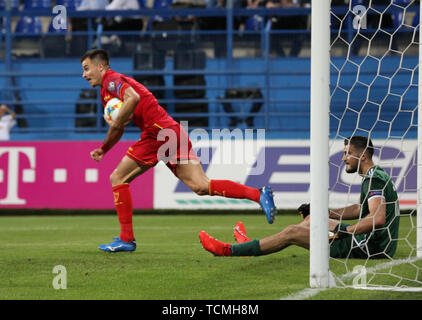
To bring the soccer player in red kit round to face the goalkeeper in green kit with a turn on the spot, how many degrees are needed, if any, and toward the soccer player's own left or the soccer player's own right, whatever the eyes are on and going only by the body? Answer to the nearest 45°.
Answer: approximately 135° to the soccer player's own left

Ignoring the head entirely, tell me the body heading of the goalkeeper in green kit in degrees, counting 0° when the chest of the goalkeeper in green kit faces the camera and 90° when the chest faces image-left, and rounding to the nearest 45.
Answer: approximately 90°

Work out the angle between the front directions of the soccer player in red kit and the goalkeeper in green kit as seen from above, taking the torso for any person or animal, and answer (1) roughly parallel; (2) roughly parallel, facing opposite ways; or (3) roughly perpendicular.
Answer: roughly parallel

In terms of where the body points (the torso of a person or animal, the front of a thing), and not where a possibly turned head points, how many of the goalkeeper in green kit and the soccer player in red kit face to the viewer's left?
2

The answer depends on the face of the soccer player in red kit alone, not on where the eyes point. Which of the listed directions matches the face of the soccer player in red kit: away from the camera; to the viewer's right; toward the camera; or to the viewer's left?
to the viewer's left

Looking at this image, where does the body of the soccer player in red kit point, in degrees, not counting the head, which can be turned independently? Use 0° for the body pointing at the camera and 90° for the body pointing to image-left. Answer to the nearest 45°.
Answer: approximately 90°

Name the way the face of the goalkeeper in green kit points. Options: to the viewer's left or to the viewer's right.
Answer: to the viewer's left

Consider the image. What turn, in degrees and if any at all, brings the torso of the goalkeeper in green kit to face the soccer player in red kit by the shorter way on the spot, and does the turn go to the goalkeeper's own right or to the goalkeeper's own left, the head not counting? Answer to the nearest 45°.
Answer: approximately 45° to the goalkeeper's own right
